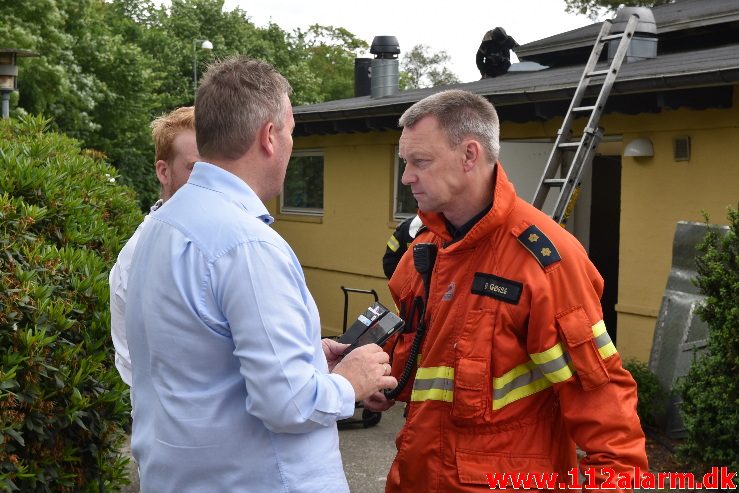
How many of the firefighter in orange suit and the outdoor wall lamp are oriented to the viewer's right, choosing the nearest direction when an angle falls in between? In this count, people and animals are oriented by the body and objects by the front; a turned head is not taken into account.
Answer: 0

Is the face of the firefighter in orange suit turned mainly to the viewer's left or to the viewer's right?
to the viewer's left

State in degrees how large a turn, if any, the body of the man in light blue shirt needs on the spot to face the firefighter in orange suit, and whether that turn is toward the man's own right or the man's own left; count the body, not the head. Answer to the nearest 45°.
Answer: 0° — they already face them

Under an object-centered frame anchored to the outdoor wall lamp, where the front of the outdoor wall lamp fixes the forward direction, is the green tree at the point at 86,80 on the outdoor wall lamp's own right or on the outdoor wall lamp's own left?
on the outdoor wall lamp's own right

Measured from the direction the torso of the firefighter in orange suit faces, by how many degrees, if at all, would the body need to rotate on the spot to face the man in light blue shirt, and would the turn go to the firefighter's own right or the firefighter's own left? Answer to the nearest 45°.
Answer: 0° — they already face them

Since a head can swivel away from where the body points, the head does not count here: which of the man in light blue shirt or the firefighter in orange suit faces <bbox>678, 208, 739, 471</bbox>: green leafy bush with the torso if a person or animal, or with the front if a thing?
the man in light blue shirt

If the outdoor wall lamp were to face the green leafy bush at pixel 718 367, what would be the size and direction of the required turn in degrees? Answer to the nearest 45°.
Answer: approximately 45° to its left

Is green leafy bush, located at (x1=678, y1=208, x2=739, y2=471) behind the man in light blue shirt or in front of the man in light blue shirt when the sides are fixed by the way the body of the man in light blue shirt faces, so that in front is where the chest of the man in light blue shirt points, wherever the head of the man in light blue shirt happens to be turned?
in front

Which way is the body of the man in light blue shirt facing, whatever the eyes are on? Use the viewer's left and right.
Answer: facing away from the viewer and to the right of the viewer

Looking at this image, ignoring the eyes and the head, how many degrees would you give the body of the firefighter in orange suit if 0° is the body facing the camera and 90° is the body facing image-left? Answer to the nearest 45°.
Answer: approximately 45°

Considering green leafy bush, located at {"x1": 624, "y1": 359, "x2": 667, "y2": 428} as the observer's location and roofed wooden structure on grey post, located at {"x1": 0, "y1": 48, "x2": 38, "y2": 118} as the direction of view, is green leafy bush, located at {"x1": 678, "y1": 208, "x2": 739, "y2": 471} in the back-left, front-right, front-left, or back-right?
back-left
